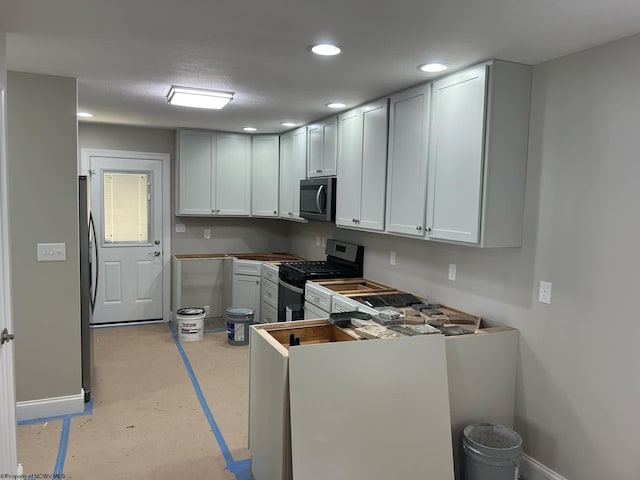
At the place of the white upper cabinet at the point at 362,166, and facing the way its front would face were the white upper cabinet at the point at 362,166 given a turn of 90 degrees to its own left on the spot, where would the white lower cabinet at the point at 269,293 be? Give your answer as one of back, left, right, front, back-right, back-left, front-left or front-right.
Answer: back

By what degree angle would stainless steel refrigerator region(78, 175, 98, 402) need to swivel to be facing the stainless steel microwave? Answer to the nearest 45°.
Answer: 0° — it already faces it

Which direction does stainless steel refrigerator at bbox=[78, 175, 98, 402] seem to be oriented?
to the viewer's right

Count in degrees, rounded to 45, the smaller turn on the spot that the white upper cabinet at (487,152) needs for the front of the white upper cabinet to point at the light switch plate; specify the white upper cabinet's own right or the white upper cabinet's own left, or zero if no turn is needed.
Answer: approximately 45° to the white upper cabinet's own right

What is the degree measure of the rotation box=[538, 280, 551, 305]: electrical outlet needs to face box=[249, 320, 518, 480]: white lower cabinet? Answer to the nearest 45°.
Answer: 0° — it already faces it

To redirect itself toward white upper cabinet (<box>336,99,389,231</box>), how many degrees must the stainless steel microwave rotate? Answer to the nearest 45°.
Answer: approximately 90° to its left

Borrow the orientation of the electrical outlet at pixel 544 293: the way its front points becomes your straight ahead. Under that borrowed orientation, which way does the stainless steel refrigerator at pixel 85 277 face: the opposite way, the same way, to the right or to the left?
the opposite way

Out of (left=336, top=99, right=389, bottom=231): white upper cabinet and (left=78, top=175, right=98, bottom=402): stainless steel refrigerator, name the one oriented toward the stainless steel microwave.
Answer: the stainless steel refrigerator

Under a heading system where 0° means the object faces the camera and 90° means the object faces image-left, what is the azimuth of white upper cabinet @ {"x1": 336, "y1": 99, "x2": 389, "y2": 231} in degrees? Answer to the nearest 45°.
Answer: approximately 45°
